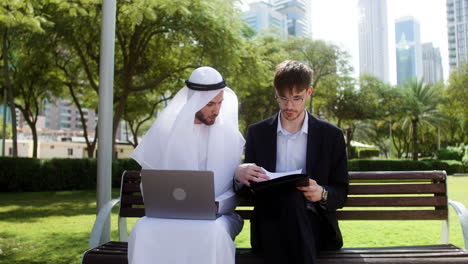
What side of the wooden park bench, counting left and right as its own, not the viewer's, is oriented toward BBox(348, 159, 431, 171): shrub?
back

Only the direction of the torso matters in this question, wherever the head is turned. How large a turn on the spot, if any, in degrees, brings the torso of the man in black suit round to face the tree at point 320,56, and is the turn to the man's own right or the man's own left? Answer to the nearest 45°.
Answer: approximately 180°

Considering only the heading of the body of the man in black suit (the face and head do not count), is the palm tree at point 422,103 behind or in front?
behind

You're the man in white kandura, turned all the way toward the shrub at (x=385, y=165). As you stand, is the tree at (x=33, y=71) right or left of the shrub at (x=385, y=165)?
left

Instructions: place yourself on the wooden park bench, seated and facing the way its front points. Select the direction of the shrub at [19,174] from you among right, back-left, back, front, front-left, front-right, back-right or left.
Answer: back-right

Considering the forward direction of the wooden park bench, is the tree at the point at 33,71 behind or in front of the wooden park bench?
behind

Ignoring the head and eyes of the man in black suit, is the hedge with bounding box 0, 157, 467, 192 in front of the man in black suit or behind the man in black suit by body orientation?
behind

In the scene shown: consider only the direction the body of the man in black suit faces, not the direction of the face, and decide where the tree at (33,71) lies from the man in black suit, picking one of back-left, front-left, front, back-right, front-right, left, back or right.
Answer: back-right

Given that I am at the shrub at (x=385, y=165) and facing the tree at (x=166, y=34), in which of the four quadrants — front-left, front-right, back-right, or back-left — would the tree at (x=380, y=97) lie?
back-right
